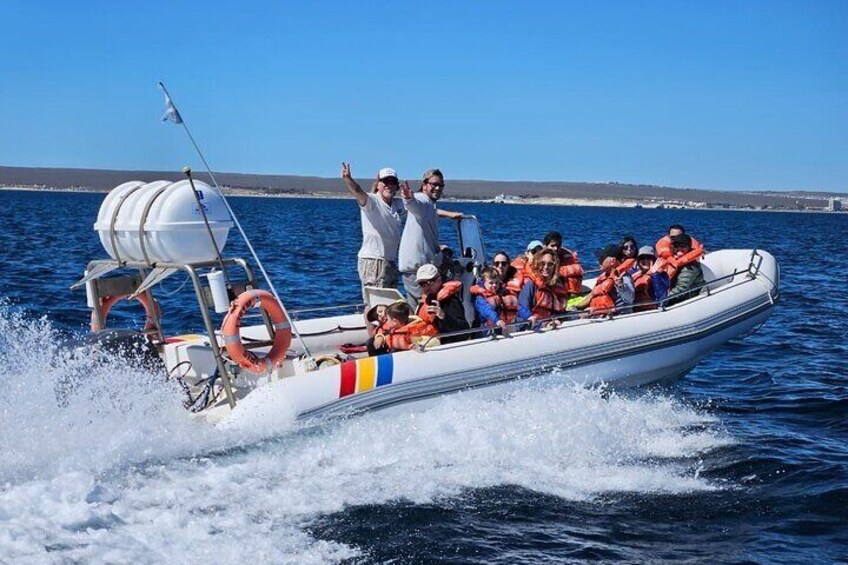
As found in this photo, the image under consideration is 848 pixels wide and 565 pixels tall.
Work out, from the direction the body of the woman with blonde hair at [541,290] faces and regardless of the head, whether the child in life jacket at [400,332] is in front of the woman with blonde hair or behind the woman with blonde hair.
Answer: in front

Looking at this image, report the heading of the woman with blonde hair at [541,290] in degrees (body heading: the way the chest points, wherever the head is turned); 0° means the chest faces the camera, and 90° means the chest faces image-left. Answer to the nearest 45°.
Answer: approximately 0°

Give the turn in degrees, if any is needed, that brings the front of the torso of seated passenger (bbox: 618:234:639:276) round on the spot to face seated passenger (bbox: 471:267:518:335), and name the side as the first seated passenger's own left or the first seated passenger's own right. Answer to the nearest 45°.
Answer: approximately 45° to the first seated passenger's own right

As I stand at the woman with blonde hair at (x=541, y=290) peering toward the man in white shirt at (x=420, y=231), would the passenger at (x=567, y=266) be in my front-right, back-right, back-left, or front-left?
back-right

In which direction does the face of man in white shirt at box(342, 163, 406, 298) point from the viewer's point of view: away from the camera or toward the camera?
toward the camera

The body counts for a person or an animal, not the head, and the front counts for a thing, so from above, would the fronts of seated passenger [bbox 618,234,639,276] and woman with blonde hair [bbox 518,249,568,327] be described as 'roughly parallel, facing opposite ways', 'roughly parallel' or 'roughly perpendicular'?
roughly parallel

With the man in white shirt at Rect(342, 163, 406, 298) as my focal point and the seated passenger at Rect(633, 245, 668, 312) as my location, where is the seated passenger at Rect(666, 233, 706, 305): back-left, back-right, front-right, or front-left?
back-right

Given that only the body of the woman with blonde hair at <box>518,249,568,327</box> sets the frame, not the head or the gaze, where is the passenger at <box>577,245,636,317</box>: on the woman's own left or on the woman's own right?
on the woman's own left

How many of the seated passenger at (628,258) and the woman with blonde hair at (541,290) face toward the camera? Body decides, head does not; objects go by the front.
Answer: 2

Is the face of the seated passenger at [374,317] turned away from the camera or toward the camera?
toward the camera

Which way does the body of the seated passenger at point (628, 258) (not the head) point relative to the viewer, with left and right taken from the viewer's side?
facing the viewer

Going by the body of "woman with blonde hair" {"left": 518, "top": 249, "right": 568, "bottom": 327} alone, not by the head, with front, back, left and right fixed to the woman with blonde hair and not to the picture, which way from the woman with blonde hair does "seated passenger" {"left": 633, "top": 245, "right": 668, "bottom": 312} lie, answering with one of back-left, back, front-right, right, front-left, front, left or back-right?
back-left

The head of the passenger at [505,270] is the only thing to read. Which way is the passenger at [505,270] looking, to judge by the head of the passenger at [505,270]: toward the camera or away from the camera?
toward the camera

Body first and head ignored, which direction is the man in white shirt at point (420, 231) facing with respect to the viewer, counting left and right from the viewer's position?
facing the viewer and to the right of the viewer

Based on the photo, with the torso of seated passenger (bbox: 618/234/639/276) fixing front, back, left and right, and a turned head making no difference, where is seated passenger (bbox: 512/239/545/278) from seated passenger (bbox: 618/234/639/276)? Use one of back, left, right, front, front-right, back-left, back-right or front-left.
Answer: front-right
